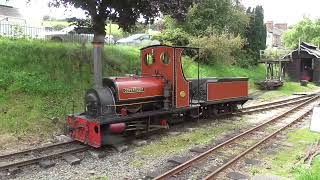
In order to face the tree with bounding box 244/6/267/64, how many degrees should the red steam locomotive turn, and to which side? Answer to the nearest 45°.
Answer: approximately 135° to its right

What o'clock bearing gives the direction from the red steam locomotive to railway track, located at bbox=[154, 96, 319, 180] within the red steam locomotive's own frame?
The railway track is roughly at 9 o'clock from the red steam locomotive.

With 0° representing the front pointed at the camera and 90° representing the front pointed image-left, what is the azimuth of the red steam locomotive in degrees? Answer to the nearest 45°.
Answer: approximately 45°

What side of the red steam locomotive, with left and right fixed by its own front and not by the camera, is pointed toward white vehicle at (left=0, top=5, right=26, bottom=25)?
right

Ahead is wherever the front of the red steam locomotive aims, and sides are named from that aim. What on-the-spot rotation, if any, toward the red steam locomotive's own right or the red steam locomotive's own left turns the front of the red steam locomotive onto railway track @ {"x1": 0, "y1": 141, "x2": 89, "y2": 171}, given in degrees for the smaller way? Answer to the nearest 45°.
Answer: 0° — it already faces it

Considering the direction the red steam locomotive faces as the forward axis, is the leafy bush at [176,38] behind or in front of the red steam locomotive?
behind

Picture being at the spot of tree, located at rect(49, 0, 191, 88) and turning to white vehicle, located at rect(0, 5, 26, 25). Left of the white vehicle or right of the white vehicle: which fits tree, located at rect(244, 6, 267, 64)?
right

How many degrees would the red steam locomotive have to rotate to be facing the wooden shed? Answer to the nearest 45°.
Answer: approximately 180°

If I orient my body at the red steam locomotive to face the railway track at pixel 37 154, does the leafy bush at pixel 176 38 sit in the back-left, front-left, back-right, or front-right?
back-right

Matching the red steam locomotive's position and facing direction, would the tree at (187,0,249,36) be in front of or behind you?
behind

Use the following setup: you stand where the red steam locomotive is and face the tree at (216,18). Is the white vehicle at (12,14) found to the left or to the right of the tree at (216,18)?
left
